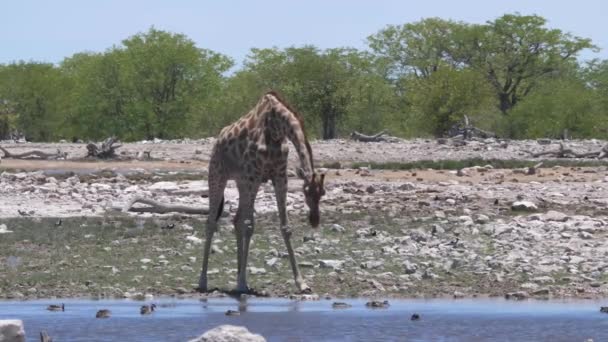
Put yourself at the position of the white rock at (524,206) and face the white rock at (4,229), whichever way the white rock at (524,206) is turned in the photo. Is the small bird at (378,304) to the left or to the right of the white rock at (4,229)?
left

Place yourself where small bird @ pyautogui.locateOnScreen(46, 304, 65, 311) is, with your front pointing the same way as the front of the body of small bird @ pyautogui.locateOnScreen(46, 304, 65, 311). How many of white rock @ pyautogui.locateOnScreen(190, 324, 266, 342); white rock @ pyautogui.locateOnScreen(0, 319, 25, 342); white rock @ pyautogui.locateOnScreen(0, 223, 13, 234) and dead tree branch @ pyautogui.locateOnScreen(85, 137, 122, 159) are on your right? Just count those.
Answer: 2

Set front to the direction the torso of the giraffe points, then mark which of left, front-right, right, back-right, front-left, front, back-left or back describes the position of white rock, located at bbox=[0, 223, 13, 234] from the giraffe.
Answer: back

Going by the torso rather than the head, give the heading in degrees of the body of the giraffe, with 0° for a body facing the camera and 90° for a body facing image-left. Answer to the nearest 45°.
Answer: approximately 315°

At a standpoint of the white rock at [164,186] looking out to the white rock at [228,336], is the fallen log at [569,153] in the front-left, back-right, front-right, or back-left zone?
back-left
